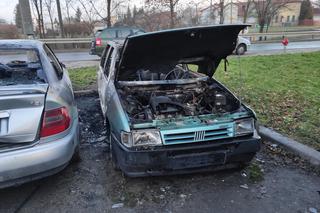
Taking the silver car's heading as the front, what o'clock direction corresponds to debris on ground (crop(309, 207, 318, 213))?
The debris on ground is roughly at 4 o'clock from the silver car.

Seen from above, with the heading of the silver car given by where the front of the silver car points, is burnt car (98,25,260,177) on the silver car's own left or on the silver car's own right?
on the silver car's own right

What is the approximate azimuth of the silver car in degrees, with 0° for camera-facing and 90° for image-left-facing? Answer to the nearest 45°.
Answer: approximately 180°

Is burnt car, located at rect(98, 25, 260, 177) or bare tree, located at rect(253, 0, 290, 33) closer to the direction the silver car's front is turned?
the bare tree

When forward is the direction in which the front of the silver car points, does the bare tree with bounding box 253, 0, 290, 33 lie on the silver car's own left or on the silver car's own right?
on the silver car's own right

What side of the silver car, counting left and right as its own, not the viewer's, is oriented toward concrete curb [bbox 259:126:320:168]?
right

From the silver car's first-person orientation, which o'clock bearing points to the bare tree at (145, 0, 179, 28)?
The bare tree is roughly at 1 o'clock from the silver car.

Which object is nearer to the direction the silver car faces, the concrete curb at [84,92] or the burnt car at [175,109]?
the concrete curb

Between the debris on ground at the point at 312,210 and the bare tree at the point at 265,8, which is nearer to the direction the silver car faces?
the bare tree

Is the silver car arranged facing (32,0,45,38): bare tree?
yes
